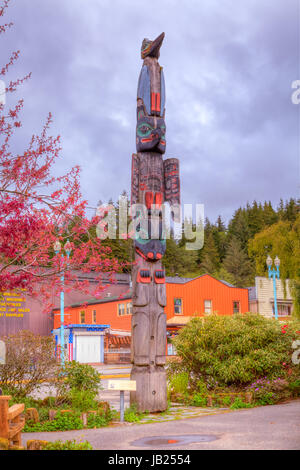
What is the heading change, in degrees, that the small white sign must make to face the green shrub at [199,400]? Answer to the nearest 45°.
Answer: approximately 135° to its left

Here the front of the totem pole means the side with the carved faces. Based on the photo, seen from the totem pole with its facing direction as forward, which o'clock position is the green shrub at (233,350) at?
The green shrub is roughly at 9 o'clock from the totem pole.

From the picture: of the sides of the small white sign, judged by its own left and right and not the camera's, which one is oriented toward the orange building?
back

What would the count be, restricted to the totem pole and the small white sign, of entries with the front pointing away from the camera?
0

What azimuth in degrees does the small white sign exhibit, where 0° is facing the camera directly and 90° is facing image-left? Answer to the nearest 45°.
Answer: approximately 0°

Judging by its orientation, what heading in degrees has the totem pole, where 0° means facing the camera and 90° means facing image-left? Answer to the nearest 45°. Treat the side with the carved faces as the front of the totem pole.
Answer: approximately 315°

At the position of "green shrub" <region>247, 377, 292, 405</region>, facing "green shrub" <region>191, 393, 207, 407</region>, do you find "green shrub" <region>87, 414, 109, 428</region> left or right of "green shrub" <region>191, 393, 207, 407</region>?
left

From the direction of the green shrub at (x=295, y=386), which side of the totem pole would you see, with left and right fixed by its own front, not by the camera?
left
